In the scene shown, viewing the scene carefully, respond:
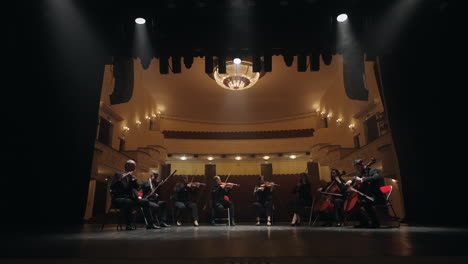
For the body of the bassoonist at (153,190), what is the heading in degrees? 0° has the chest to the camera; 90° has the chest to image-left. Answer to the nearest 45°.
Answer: approximately 315°

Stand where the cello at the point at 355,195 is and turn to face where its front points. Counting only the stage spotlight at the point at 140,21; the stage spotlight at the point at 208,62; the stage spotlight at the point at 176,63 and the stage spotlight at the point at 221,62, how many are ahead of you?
4

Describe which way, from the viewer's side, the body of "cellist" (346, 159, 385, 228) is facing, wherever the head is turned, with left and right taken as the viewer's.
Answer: facing the viewer and to the left of the viewer

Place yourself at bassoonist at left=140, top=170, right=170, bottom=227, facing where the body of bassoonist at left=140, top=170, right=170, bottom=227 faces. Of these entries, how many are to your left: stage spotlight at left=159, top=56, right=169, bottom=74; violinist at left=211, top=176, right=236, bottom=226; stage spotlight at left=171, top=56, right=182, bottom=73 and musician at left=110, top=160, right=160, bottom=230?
1
